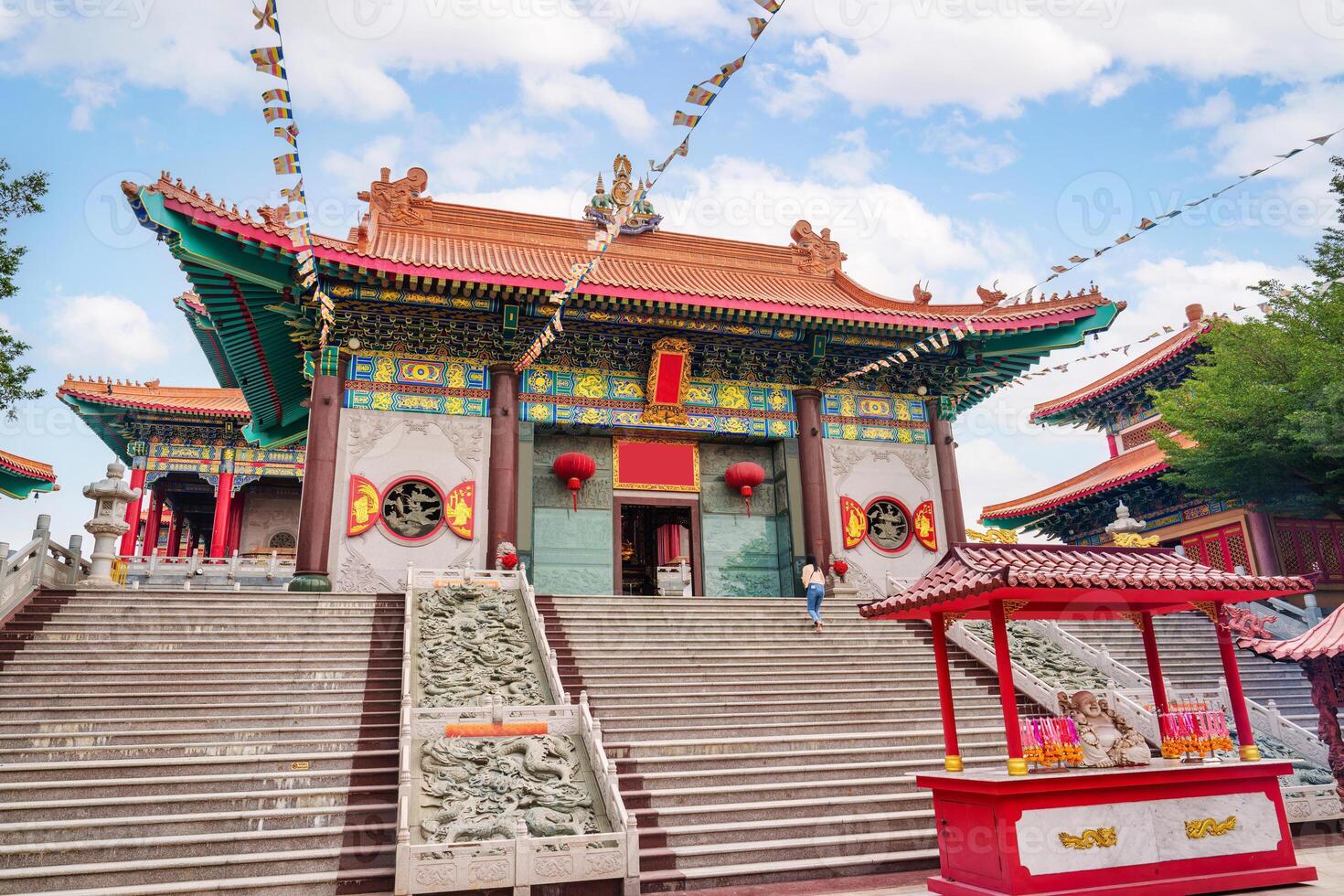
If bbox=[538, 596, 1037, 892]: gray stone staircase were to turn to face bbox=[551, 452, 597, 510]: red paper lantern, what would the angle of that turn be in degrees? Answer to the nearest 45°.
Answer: approximately 135° to its right

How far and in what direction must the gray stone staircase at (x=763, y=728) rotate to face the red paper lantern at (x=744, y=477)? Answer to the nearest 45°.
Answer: approximately 180°

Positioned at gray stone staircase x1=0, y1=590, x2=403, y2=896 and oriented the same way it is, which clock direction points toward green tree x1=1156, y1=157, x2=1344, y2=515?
The green tree is roughly at 9 o'clock from the gray stone staircase.

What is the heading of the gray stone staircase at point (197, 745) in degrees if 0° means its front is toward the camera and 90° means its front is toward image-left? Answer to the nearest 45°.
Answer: approximately 0°

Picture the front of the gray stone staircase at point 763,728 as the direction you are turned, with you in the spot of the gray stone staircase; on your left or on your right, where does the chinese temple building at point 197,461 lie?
on your right

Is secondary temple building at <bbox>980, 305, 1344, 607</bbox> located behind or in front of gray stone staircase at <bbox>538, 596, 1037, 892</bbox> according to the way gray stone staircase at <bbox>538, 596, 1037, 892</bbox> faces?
behind

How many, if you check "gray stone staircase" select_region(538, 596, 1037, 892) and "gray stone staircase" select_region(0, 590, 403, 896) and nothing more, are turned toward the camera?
2
